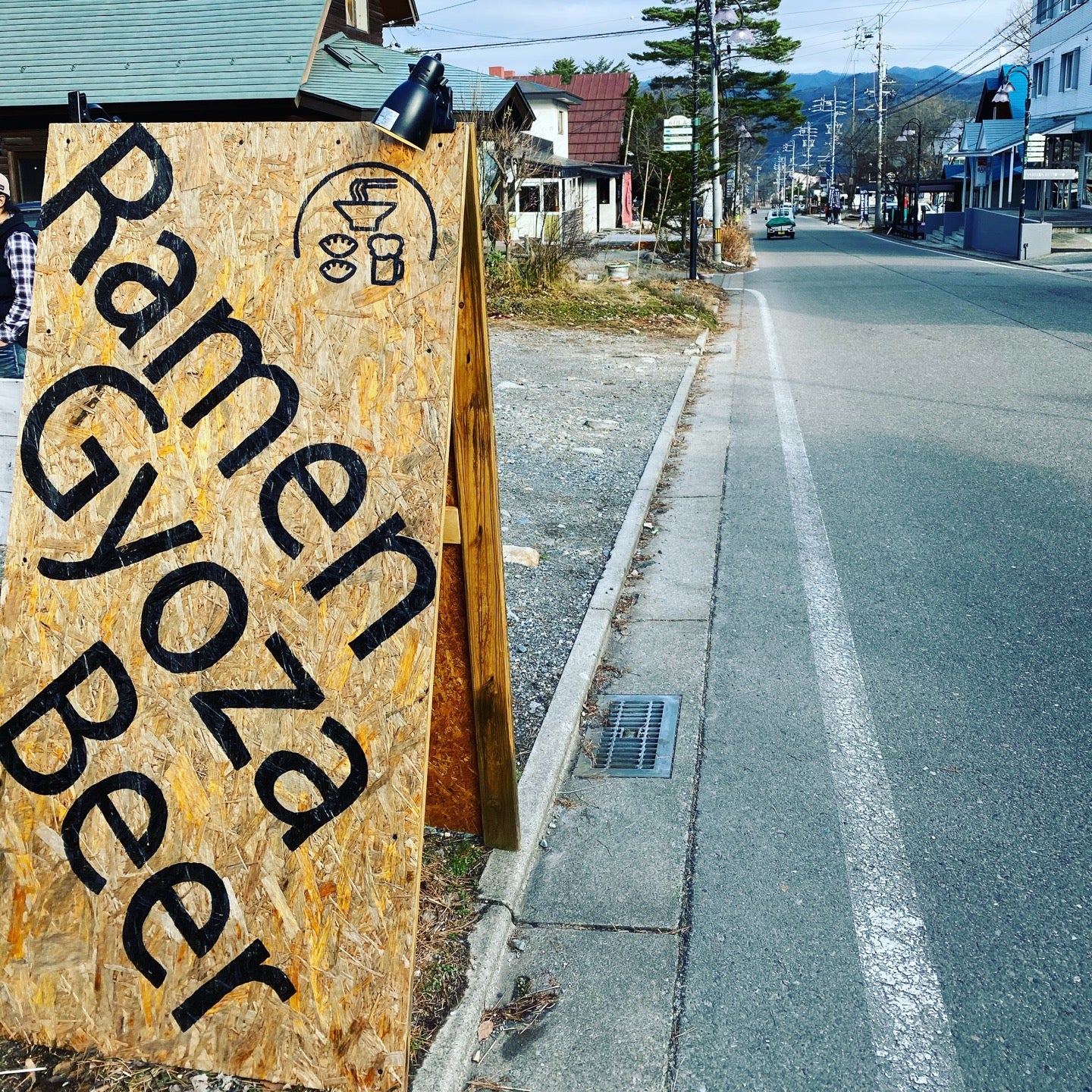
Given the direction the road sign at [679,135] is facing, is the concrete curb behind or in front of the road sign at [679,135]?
in front

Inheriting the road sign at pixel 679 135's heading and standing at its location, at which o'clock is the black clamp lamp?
The black clamp lamp is roughly at 12 o'clock from the road sign.

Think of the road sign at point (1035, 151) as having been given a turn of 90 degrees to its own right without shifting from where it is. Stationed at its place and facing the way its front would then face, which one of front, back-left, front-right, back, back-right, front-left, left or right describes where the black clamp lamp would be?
left

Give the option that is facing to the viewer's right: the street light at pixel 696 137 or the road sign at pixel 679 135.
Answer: the street light

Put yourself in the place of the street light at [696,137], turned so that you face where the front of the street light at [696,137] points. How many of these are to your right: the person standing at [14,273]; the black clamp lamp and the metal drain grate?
3

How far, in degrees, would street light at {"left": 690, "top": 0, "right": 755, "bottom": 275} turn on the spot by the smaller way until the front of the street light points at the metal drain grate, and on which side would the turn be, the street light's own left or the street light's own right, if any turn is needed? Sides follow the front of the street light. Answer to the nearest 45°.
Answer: approximately 90° to the street light's own right

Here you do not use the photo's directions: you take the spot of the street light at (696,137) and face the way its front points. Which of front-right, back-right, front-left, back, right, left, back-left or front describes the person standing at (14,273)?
right

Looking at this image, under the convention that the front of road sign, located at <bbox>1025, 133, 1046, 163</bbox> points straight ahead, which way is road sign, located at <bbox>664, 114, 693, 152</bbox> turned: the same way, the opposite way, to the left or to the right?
the same way

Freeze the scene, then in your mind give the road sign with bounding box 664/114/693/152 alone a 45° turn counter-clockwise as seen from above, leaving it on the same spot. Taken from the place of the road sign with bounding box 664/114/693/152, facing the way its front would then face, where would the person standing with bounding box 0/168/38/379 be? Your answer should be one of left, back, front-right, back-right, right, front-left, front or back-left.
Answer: front-right

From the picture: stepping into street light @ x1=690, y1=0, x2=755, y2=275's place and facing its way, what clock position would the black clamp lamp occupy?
The black clamp lamp is roughly at 3 o'clock from the street light.

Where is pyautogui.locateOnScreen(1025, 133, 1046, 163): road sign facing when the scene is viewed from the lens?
facing the viewer

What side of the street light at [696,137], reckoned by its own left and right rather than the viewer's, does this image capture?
right

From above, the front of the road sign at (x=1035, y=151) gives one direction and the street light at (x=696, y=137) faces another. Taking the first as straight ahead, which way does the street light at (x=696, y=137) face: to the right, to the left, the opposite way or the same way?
to the left

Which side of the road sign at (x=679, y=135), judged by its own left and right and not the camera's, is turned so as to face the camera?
front

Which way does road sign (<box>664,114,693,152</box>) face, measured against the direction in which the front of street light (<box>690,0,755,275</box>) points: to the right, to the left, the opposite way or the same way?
to the right

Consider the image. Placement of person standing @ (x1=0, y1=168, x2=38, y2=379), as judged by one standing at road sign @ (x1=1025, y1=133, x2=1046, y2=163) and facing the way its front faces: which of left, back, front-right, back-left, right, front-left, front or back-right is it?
front

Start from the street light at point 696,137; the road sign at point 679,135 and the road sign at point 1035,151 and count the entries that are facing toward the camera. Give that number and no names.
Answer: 2
